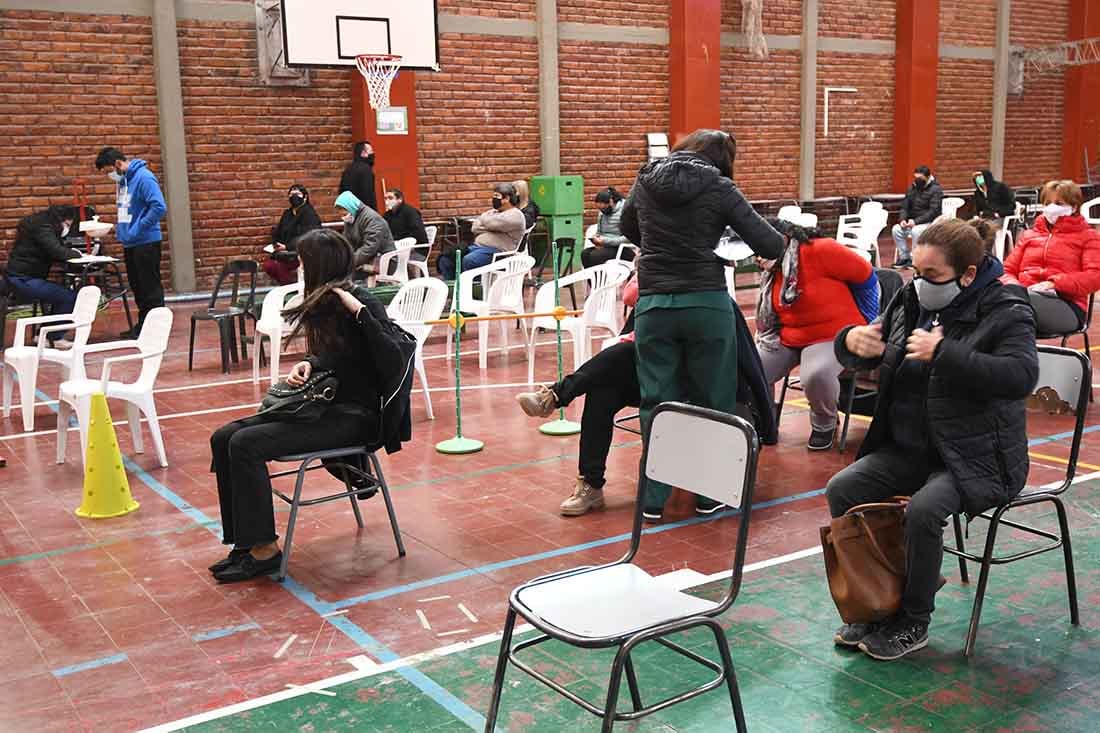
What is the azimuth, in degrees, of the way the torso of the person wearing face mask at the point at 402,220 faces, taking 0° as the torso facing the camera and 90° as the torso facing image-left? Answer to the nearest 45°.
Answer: approximately 45°

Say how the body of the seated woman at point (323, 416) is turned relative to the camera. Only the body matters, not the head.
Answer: to the viewer's left

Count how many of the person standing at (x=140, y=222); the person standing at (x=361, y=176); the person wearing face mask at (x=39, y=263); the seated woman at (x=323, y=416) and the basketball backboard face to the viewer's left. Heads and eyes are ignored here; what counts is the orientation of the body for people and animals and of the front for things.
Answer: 2

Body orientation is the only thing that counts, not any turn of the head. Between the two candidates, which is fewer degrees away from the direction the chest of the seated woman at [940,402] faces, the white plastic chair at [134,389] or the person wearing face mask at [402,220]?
the white plastic chair

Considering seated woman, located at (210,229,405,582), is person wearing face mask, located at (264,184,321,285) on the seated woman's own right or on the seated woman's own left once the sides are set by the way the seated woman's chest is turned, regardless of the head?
on the seated woman's own right

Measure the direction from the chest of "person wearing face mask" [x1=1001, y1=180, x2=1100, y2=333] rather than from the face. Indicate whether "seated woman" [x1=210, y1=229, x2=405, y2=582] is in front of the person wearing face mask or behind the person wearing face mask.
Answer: in front

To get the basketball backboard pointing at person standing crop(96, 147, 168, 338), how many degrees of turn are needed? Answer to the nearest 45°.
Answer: approximately 45° to its right

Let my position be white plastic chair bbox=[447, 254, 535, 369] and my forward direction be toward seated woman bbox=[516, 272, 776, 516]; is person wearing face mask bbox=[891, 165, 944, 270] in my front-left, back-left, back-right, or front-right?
back-left
